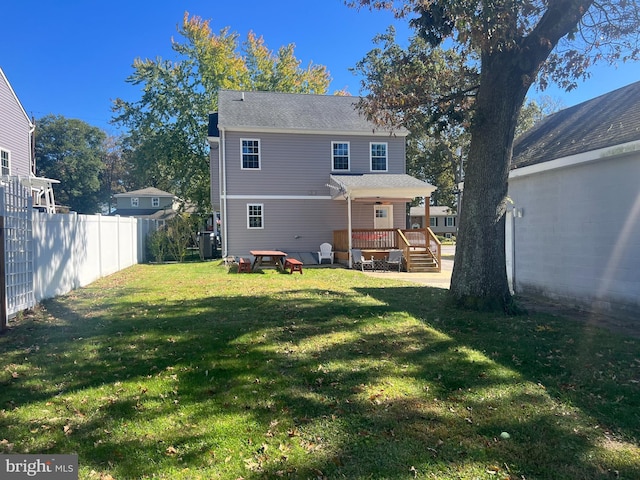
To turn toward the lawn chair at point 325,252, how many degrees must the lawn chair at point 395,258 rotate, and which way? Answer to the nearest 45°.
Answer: approximately 90° to its right

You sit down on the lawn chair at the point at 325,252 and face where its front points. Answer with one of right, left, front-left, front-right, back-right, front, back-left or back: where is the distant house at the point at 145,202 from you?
back-right

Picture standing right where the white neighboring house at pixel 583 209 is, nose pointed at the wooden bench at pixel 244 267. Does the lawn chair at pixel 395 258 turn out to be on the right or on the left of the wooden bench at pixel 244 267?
right

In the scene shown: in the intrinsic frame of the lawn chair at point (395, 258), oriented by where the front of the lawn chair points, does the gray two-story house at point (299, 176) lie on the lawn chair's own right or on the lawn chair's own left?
on the lawn chair's own right

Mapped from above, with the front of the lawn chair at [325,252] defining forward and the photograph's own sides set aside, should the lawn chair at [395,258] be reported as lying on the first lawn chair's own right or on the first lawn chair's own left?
on the first lawn chair's own left

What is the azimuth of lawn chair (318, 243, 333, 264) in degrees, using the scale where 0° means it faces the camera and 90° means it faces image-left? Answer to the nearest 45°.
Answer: approximately 0°

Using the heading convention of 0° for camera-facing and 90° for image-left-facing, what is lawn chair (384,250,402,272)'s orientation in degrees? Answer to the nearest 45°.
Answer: approximately 45°
